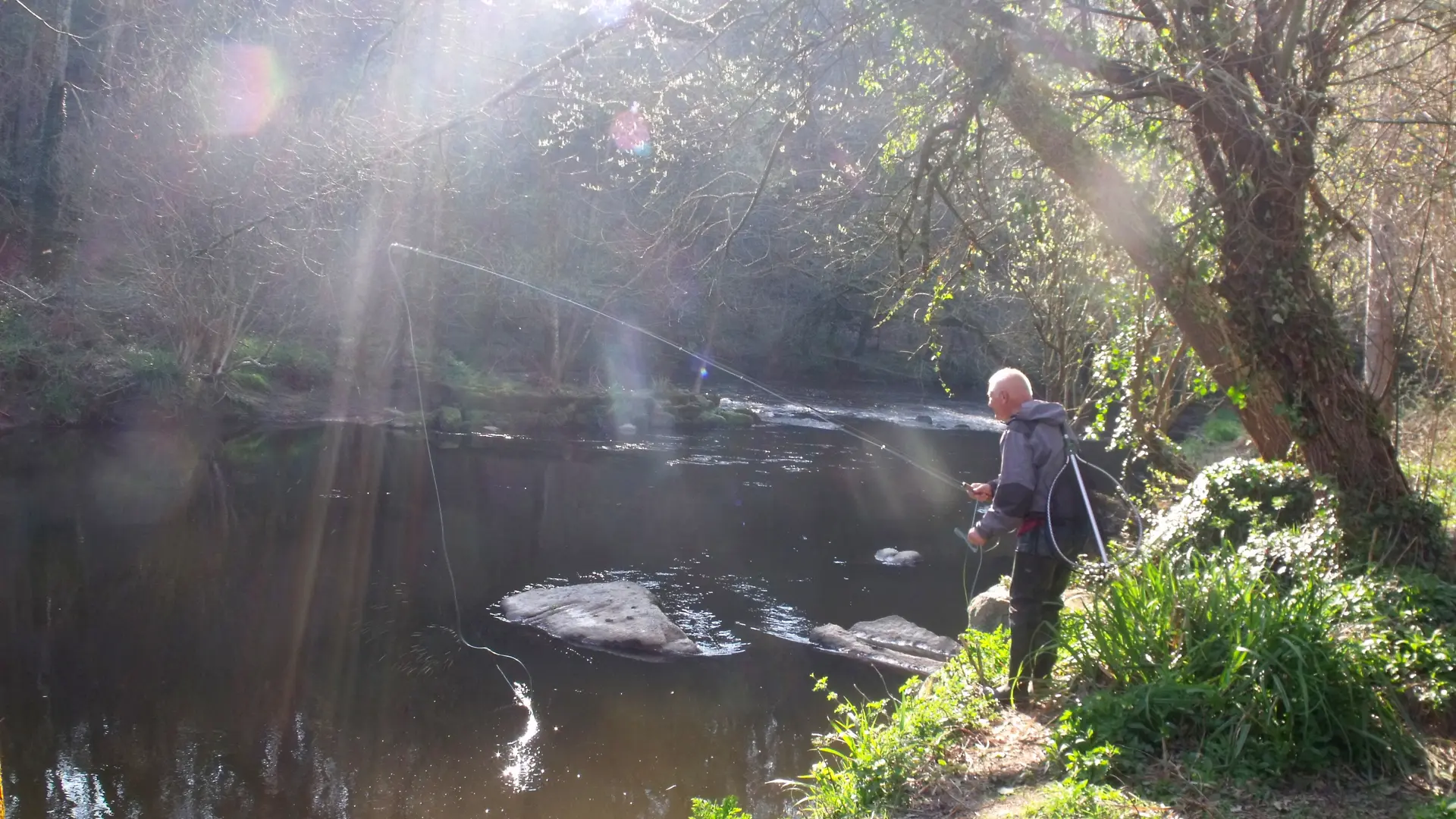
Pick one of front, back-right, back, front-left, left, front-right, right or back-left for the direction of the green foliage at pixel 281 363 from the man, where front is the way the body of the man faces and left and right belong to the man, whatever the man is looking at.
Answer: front-right

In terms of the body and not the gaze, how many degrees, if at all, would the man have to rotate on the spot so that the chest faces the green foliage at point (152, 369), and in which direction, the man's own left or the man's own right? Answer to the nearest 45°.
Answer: approximately 45° to the man's own right

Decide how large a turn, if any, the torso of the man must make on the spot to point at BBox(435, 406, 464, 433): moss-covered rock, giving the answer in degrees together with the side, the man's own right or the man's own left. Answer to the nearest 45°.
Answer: approximately 45° to the man's own right

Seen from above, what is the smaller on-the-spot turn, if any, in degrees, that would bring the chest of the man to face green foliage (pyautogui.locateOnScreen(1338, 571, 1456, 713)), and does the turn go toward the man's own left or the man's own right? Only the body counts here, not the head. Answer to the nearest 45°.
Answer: approximately 180°

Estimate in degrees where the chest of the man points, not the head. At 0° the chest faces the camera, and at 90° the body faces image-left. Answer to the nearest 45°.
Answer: approximately 90°

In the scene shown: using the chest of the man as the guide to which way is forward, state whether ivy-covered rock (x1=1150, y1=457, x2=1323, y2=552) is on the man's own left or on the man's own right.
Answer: on the man's own right

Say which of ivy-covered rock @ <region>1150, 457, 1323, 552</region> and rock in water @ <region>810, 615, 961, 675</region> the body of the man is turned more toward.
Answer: the rock in water

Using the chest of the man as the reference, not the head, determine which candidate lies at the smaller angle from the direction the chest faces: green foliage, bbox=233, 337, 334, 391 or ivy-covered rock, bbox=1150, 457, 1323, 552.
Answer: the green foliage

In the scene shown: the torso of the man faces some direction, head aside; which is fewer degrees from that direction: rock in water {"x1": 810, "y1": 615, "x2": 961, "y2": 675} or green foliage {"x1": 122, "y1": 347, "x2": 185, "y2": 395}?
the green foliage

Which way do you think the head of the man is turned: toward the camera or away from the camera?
away from the camera
